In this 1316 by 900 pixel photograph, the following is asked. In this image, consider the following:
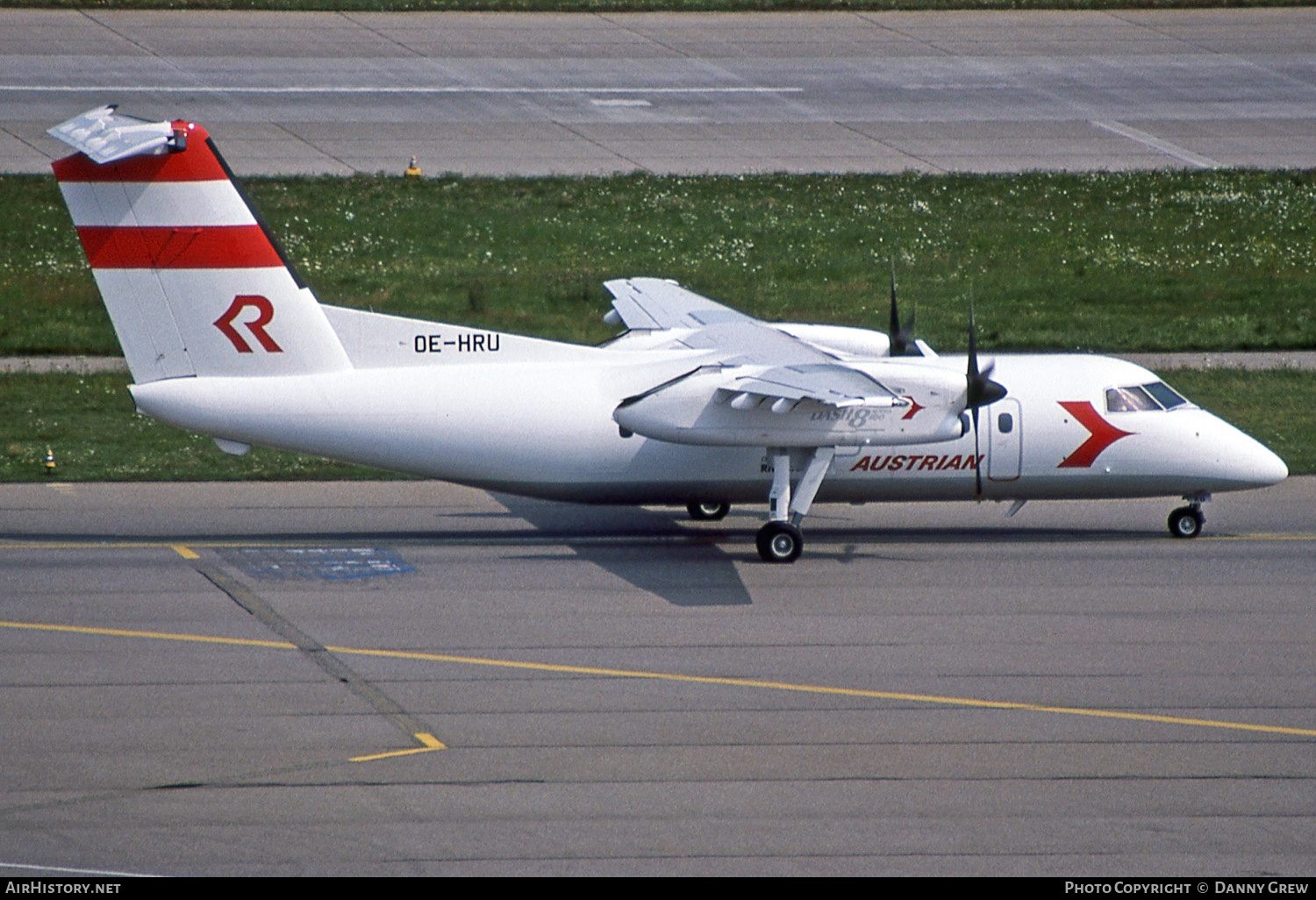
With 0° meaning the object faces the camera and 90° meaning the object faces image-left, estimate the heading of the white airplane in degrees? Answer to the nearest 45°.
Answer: approximately 270°
